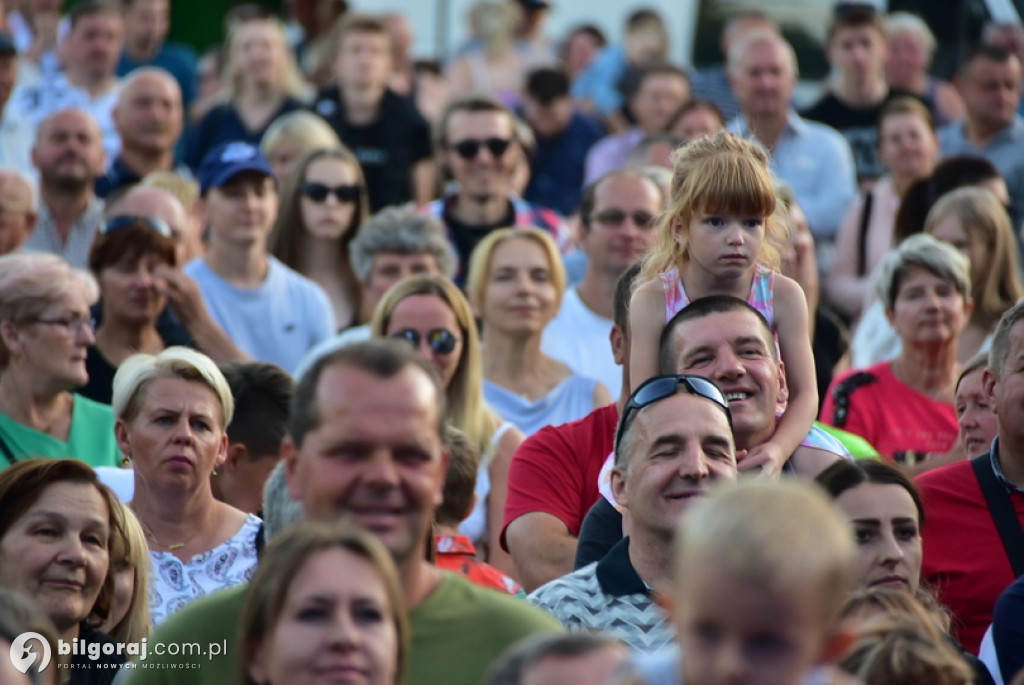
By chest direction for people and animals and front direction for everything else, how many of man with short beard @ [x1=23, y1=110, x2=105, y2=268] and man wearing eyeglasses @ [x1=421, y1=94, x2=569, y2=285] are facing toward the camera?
2

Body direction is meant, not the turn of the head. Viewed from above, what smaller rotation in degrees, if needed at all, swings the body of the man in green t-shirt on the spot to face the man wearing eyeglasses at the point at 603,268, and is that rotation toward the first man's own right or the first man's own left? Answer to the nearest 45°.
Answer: approximately 180°

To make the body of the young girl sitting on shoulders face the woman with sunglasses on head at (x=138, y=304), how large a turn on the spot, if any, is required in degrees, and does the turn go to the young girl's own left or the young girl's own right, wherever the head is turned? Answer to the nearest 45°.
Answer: approximately 135° to the young girl's own right

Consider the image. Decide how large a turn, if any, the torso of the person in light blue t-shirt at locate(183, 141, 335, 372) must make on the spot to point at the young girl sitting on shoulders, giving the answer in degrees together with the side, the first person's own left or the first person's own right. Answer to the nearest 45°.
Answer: approximately 45° to the first person's own left

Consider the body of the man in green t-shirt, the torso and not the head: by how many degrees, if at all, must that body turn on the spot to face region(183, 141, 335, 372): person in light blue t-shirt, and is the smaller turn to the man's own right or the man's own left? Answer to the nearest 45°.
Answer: approximately 180°

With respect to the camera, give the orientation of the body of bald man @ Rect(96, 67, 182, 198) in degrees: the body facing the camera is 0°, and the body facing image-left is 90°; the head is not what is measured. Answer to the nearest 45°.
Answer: approximately 0°

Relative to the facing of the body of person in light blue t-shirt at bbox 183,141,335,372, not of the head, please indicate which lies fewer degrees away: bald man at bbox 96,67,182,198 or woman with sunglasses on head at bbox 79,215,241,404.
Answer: the woman with sunglasses on head

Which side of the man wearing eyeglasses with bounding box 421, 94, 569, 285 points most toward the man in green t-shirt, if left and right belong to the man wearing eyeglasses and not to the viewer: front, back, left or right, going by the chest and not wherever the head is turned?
front

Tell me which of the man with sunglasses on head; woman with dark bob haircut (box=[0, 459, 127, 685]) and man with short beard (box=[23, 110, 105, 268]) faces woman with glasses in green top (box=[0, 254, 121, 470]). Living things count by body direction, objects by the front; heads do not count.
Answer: the man with short beard

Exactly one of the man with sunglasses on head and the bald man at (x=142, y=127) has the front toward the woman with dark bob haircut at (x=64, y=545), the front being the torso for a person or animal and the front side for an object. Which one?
the bald man

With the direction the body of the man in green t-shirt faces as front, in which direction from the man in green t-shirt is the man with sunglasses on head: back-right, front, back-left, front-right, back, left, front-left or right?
back-left
